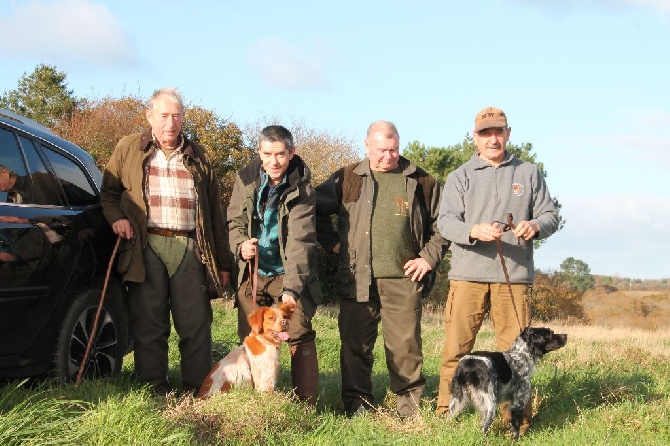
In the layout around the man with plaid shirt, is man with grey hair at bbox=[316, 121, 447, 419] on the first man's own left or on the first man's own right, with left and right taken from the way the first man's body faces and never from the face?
on the first man's own left

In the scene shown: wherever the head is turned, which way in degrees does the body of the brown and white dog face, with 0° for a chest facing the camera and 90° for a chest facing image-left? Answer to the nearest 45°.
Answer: approximately 315°

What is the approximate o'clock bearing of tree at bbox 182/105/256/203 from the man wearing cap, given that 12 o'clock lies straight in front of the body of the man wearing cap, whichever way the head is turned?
The tree is roughly at 5 o'clock from the man wearing cap.

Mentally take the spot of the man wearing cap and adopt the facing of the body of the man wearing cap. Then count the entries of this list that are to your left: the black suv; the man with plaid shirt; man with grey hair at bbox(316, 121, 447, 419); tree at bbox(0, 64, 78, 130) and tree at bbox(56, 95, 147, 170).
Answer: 0

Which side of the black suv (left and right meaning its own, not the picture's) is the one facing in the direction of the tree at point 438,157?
back

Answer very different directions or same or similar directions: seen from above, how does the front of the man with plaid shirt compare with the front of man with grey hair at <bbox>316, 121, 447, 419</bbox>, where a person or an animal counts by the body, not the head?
same or similar directions

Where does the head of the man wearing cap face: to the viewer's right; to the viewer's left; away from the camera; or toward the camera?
toward the camera

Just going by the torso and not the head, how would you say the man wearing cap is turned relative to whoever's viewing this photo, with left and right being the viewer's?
facing the viewer

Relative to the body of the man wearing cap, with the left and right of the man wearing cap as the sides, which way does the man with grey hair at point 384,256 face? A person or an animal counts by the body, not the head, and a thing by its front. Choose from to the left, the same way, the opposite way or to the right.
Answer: the same way

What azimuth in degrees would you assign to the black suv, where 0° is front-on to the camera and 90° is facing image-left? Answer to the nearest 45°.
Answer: approximately 45°

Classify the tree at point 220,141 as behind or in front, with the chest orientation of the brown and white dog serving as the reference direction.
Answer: behind

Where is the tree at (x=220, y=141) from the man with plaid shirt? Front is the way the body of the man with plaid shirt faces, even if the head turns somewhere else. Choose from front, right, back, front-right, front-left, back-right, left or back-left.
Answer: back

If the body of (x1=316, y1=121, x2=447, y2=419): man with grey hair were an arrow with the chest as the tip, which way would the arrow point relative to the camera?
toward the camera
